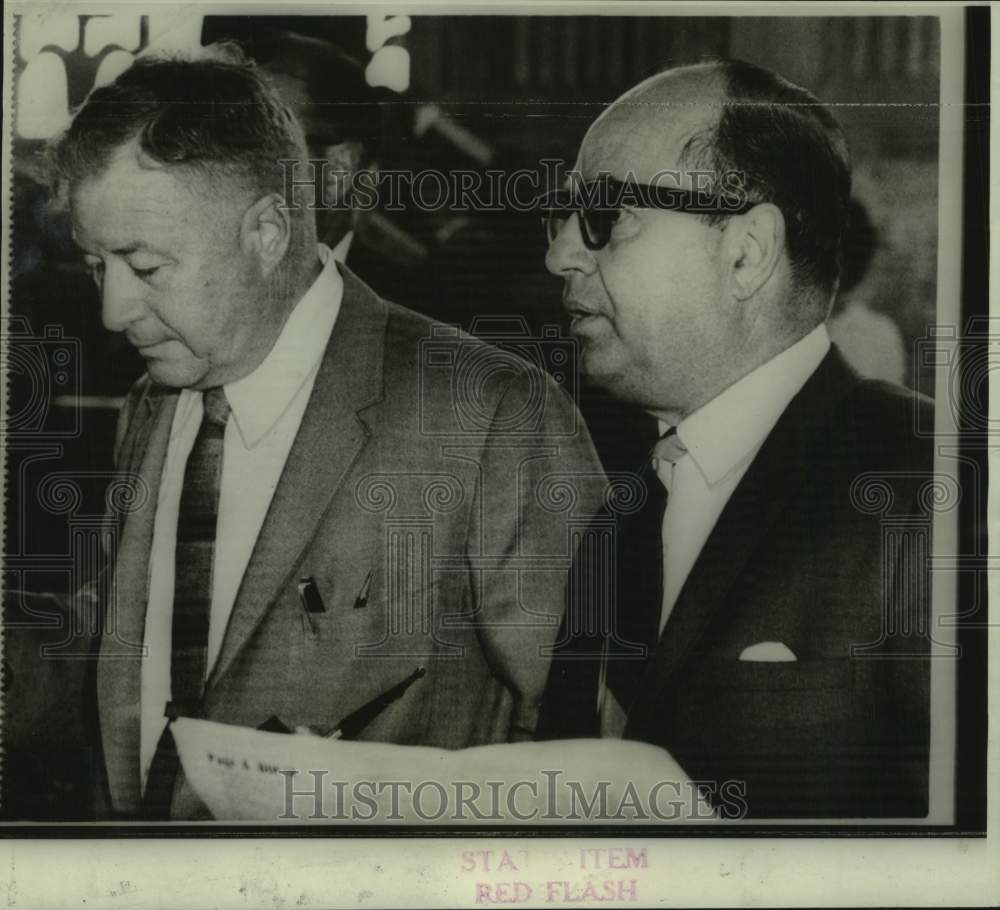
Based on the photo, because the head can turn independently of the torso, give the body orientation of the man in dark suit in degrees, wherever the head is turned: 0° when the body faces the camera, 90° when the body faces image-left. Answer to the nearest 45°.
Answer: approximately 45°

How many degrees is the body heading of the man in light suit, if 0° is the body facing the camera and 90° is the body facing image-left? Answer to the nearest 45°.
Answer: approximately 45°

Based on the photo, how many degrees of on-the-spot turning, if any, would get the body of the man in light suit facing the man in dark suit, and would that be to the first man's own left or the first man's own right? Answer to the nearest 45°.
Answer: approximately 135° to the first man's own left

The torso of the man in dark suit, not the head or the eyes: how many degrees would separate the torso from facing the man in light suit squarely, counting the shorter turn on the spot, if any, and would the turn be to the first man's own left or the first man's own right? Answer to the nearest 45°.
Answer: approximately 45° to the first man's own right

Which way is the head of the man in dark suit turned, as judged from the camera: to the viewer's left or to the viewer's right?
to the viewer's left
